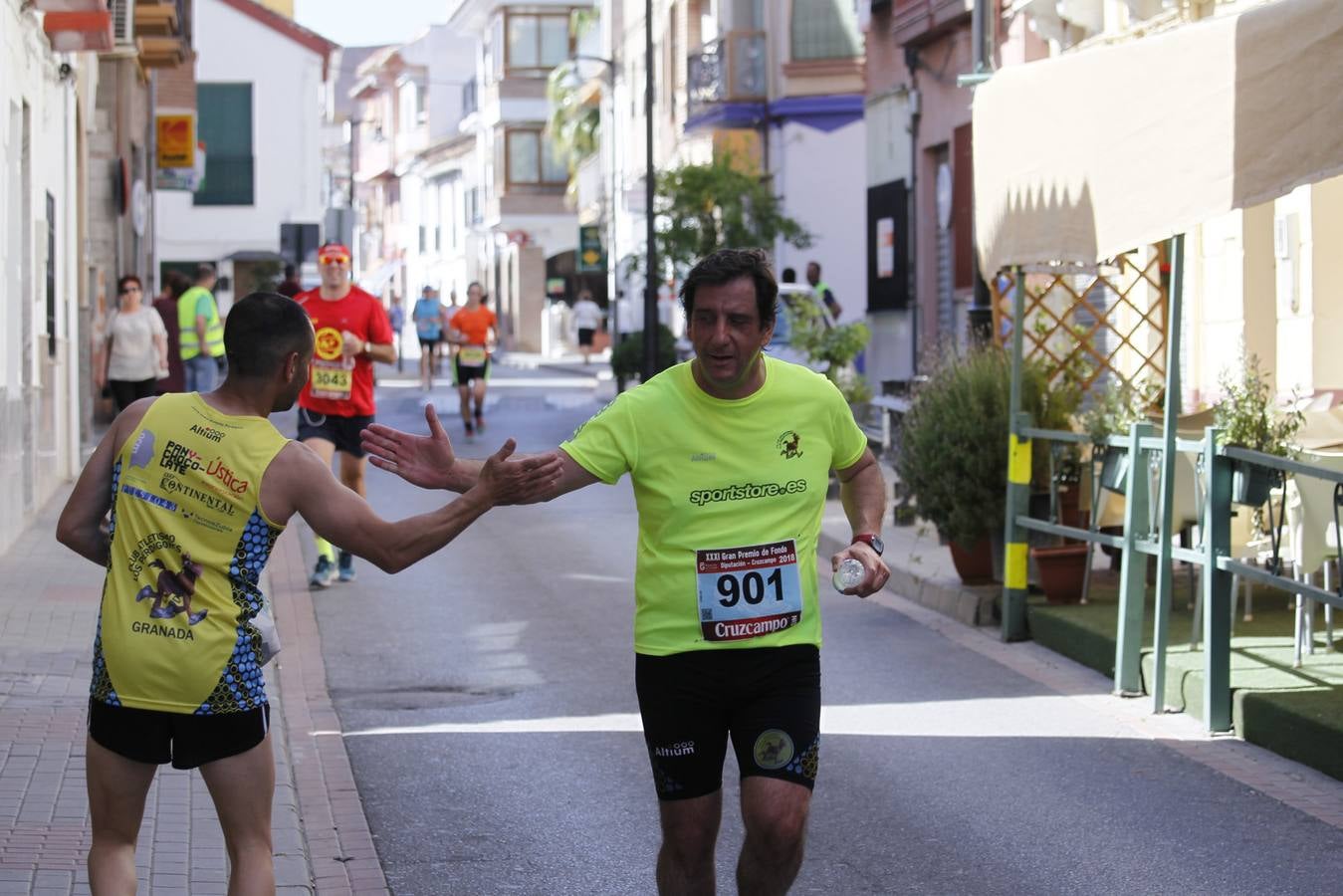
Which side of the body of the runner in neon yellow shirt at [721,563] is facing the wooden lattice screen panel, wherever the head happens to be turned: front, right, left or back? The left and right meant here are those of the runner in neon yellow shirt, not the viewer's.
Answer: back

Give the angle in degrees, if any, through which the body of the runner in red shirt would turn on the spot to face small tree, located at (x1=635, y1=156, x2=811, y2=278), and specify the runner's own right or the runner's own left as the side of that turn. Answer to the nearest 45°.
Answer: approximately 180°

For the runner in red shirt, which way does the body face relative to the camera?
toward the camera

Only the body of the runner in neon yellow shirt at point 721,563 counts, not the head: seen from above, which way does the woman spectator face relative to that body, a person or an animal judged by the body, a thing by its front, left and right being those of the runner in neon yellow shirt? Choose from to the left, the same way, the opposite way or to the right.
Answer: the same way

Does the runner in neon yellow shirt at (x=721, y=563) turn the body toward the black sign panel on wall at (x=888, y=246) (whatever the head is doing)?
no

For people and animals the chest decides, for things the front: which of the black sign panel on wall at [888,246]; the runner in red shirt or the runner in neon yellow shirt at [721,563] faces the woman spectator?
the black sign panel on wall

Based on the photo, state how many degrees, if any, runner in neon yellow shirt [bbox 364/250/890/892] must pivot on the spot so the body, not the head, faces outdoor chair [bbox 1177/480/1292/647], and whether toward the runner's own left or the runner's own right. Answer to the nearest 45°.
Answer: approximately 135° to the runner's own left

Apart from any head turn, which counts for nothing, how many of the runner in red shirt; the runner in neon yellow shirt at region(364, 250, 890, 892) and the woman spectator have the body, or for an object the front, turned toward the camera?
3

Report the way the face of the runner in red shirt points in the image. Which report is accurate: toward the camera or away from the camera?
toward the camera

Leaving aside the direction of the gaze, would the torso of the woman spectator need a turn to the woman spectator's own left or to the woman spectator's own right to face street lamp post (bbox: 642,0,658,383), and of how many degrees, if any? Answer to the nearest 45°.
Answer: approximately 135° to the woman spectator's own left

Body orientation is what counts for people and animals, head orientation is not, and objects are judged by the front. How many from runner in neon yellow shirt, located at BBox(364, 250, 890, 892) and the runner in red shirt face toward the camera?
2

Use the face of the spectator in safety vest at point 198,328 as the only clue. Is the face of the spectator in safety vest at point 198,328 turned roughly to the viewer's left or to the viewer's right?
to the viewer's right

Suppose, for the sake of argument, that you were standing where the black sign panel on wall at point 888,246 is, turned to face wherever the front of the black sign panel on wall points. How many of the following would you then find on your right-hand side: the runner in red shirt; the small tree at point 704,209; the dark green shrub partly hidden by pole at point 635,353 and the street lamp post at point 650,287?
3

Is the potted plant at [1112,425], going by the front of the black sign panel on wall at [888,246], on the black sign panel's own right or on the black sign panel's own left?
on the black sign panel's own left

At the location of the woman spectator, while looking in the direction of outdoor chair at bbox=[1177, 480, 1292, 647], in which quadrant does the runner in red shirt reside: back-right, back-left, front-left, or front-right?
front-right

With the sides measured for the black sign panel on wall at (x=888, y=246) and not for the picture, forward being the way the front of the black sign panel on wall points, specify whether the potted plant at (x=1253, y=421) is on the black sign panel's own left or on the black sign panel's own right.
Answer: on the black sign panel's own left

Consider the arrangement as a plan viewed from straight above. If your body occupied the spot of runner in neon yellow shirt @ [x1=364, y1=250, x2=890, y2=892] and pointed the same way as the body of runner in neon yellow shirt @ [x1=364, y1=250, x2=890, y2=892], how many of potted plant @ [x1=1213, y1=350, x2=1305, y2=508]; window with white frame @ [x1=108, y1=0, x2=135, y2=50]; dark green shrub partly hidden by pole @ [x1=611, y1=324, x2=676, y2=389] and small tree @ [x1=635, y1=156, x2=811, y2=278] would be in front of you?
0

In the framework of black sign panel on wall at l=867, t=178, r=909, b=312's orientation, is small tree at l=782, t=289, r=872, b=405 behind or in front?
in front

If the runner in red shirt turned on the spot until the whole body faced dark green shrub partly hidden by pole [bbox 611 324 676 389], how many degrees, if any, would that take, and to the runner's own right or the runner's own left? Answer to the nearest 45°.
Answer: approximately 180°
